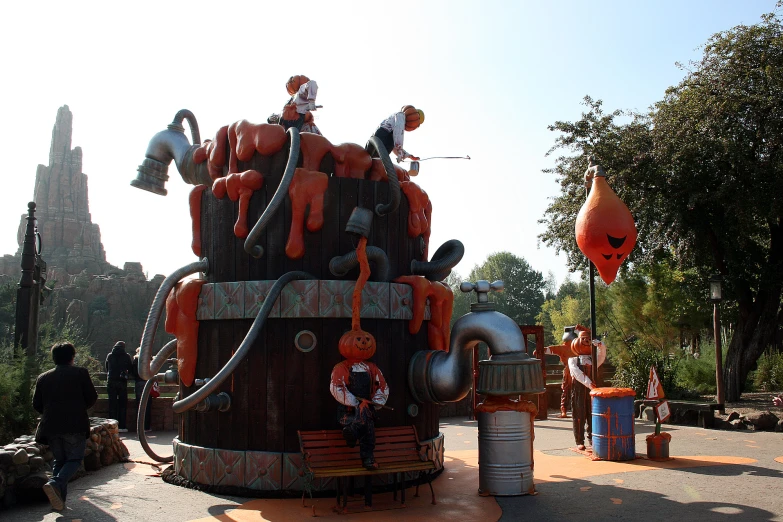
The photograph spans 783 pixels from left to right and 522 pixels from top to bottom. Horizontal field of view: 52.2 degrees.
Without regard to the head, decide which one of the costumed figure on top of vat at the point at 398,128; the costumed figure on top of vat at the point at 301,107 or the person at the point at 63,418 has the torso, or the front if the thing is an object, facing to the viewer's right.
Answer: the costumed figure on top of vat at the point at 398,128

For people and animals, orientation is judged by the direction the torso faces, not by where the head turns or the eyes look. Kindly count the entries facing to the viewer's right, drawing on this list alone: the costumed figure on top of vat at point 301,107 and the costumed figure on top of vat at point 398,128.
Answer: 1

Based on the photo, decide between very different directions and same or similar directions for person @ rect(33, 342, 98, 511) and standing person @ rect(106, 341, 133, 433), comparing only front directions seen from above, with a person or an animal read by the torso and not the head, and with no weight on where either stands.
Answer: same or similar directions

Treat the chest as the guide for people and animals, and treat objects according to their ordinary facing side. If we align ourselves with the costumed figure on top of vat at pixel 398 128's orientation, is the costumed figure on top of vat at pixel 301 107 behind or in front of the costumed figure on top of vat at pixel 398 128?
behind

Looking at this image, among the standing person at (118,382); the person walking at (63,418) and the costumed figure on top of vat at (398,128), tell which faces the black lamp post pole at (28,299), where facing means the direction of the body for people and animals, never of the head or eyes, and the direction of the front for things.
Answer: the person walking at (63,418)

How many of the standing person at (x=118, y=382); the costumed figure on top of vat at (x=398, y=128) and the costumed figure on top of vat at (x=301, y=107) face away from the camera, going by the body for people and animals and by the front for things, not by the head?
1

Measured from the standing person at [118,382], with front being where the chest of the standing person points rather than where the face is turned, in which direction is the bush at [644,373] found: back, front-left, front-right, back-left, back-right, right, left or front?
right

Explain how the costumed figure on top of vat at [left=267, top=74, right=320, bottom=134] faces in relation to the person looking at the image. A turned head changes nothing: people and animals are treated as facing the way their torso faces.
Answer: facing the viewer and to the left of the viewer

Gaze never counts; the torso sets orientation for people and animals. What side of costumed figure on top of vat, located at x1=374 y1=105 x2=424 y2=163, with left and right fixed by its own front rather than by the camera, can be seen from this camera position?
right

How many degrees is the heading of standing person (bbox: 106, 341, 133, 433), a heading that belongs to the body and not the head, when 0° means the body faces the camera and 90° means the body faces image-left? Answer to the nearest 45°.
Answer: approximately 180°

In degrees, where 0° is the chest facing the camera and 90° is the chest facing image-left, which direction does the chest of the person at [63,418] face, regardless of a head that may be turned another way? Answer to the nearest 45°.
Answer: approximately 180°

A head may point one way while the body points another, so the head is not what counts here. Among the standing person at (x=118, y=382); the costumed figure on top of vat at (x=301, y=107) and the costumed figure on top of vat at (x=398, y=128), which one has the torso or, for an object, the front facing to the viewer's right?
the costumed figure on top of vat at (x=398, y=128)
